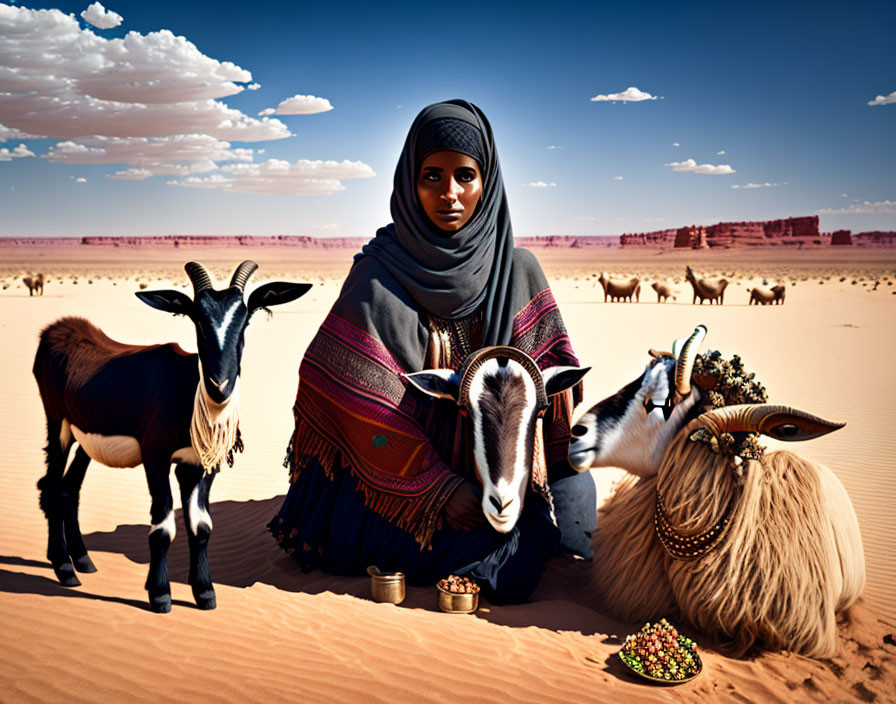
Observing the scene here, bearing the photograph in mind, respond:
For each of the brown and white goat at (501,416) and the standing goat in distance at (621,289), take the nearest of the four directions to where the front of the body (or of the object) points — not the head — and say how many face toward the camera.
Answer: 1

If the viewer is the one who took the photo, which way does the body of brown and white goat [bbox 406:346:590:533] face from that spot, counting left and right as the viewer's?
facing the viewer

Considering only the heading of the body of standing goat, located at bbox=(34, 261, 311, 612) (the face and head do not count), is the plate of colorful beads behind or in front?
in front

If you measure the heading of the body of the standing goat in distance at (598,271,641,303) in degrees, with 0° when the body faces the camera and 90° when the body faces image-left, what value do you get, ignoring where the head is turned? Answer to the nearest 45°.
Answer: approximately 90°

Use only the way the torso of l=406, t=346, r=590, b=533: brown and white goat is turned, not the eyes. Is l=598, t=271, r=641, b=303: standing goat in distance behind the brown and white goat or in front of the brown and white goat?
behind

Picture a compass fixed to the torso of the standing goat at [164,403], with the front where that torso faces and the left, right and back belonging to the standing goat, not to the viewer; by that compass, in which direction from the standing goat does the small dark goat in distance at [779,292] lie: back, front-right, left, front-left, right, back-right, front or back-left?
left

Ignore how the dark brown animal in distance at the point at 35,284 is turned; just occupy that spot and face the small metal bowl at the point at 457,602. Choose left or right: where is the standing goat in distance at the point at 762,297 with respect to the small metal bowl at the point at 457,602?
left

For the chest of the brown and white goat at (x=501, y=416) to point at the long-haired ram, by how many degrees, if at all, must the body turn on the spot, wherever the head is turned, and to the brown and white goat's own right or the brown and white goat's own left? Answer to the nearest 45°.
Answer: approximately 90° to the brown and white goat's own left

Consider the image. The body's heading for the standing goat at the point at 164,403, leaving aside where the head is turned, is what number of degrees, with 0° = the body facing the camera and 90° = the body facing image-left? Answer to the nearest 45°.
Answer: approximately 315°

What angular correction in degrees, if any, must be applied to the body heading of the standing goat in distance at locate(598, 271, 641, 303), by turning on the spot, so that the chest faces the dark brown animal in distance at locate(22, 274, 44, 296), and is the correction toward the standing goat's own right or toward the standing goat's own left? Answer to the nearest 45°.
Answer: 0° — it already faces it

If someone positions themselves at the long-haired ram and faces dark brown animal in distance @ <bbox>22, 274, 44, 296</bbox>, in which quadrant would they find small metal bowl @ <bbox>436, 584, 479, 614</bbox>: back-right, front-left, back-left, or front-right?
front-left

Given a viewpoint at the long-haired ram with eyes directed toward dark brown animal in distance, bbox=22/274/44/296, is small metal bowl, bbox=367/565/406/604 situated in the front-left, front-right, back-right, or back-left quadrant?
front-left
